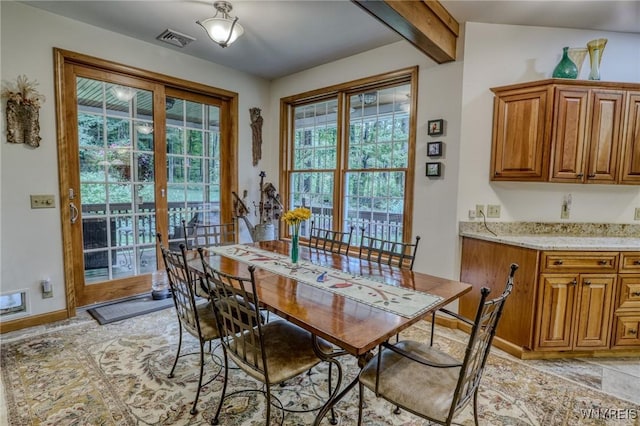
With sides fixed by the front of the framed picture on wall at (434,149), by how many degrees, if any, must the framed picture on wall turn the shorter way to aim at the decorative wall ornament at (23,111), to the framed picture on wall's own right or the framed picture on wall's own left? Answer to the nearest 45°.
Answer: approximately 45° to the framed picture on wall's own right

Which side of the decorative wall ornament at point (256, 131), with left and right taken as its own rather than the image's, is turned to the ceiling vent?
right

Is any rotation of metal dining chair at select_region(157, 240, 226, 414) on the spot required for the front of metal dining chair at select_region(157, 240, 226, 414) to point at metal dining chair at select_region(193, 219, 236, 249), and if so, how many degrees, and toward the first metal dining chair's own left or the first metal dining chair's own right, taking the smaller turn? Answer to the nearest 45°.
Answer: approximately 45° to the first metal dining chair's own left

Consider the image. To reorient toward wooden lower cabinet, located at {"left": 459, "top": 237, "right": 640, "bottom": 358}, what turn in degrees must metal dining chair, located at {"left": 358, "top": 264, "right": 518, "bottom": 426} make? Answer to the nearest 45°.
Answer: approximately 90° to its right

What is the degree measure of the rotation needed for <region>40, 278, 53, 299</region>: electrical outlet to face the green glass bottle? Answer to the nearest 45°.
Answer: approximately 45° to its left

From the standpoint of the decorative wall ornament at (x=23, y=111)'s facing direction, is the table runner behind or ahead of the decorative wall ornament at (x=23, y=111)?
ahead

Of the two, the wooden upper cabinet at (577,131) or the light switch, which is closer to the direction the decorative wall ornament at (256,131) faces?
the wooden upper cabinet

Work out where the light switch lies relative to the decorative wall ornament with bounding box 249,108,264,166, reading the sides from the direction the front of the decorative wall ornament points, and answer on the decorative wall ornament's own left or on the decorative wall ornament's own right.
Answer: on the decorative wall ornament's own right
